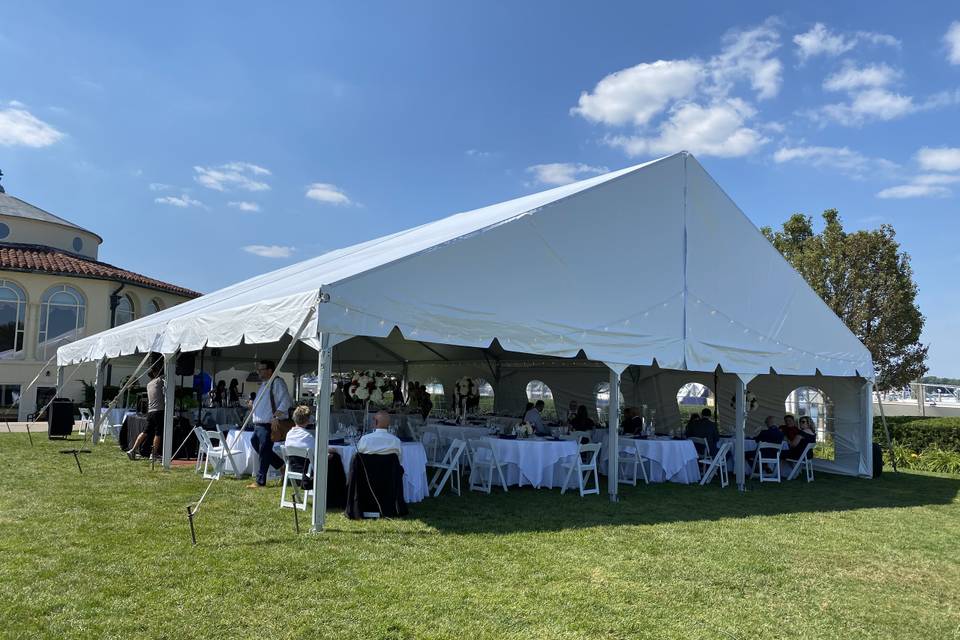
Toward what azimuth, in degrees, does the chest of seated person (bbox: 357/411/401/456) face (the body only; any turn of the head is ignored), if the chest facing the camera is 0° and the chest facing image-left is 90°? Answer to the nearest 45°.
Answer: approximately 180°

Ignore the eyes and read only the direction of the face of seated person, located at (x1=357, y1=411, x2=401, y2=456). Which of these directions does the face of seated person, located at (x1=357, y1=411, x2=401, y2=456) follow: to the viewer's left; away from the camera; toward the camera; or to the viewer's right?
away from the camera

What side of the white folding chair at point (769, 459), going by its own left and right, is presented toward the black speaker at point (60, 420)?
left

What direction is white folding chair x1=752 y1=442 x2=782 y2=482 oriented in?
away from the camera

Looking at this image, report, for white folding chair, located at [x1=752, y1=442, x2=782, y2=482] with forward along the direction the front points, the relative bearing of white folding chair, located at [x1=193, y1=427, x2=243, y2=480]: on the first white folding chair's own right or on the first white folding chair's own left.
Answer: on the first white folding chair's own left

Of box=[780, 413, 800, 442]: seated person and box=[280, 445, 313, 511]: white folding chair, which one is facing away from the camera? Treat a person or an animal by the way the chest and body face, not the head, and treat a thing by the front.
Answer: the white folding chair

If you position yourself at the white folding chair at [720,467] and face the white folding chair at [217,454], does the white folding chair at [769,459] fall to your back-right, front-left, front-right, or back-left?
back-right
